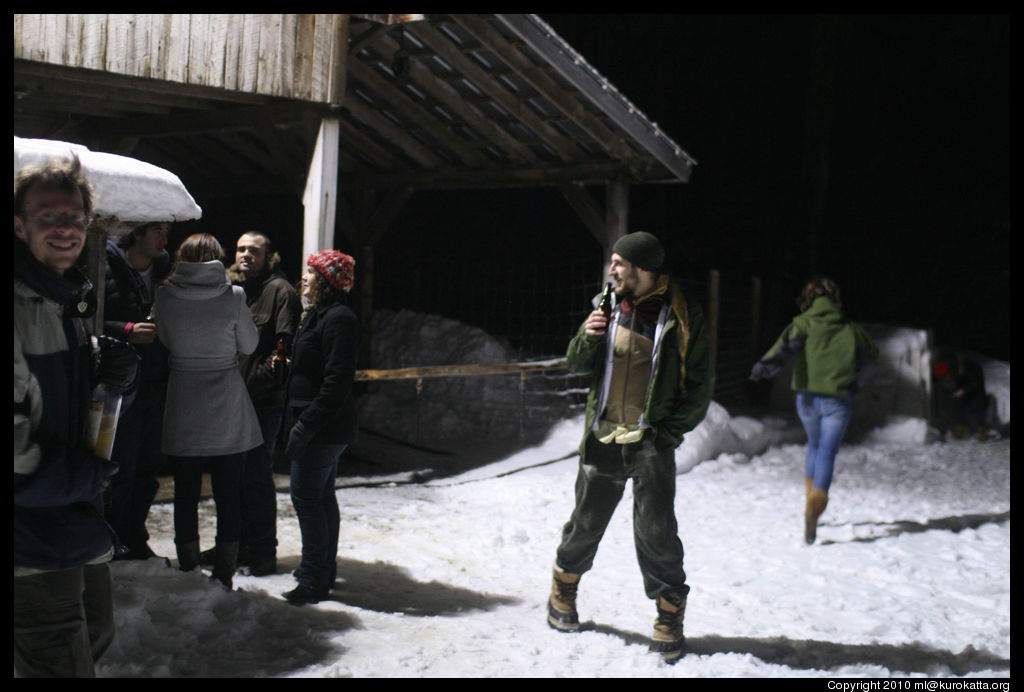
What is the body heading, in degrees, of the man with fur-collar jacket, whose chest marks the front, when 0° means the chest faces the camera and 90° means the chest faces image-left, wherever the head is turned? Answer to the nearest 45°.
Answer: approximately 45°

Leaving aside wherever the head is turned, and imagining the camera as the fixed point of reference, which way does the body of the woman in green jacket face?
away from the camera

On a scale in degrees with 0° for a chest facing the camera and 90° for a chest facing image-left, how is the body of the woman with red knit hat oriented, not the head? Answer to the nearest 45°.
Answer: approximately 90°

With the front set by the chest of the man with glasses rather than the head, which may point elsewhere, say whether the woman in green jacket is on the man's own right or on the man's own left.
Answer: on the man's own left

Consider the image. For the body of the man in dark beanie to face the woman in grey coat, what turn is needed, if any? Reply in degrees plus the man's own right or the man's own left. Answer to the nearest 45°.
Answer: approximately 45° to the man's own right

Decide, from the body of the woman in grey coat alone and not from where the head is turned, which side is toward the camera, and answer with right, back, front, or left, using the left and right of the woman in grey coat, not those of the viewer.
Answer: back

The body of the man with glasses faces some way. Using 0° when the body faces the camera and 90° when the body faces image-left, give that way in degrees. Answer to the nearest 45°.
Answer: approximately 315°
